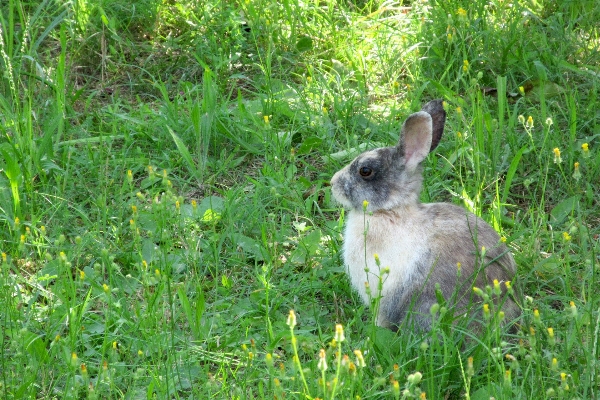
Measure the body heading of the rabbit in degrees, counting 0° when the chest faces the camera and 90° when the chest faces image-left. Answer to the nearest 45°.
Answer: approximately 90°

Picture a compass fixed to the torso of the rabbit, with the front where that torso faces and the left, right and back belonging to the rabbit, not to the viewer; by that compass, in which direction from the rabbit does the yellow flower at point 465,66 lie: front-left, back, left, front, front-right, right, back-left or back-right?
right

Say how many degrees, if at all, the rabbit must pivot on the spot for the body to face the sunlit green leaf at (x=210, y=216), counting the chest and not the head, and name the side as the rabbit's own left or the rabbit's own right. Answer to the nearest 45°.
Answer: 0° — it already faces it
